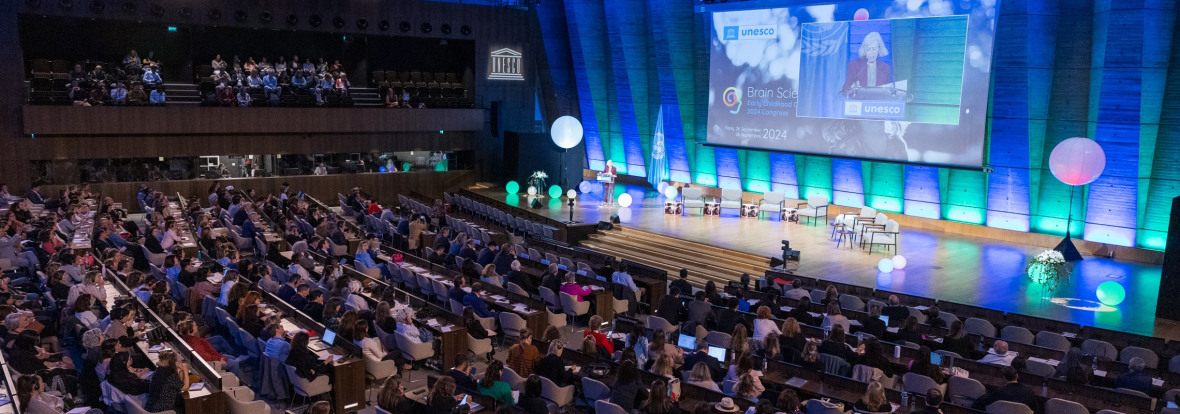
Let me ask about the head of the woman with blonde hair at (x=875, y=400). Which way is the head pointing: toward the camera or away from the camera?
away from the camera

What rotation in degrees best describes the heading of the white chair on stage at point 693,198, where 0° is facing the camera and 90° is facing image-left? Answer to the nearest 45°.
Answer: approximately 0°

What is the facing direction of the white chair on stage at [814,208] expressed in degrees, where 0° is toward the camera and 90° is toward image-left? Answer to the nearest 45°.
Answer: approximately 45°

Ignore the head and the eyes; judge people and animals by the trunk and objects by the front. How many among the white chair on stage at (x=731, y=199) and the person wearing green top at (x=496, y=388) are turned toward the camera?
1

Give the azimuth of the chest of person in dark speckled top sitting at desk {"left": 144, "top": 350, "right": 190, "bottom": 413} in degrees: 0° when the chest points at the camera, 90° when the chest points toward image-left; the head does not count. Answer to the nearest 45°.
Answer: approximately 225°

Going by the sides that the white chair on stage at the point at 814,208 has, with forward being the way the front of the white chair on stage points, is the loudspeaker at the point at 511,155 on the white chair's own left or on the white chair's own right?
on the white chair's own right

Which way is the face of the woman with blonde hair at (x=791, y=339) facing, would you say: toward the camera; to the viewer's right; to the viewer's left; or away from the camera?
away from the camera

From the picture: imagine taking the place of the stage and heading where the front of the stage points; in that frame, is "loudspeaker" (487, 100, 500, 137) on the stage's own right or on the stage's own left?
on the stage's own right

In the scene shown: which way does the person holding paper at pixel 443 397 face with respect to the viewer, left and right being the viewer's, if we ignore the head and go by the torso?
facing away from the viewer and to the right of the viewer

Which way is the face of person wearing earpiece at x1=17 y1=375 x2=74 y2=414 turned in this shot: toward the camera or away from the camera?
away from the camera

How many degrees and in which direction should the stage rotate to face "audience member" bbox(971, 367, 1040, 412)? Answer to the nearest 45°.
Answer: approximately 45° to its left

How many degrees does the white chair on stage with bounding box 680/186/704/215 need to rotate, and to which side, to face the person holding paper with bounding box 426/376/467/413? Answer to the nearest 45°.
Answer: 0° — it already faces them

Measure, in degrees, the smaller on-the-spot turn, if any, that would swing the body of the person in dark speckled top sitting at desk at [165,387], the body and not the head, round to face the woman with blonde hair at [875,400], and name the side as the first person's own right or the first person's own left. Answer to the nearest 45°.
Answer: approximately 90° to the first person's own right

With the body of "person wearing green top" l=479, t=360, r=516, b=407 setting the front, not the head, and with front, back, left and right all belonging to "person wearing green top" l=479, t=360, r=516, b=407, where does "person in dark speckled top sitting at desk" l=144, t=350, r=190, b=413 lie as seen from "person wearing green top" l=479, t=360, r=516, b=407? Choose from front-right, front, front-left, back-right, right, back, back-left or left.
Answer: back-left

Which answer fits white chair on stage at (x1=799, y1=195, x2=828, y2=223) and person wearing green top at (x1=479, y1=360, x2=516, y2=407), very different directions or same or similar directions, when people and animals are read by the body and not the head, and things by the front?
very different directions

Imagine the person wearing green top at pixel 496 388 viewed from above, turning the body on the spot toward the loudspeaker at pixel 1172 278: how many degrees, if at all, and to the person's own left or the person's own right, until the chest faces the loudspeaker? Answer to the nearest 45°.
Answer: approximately 45° to the person's own right
